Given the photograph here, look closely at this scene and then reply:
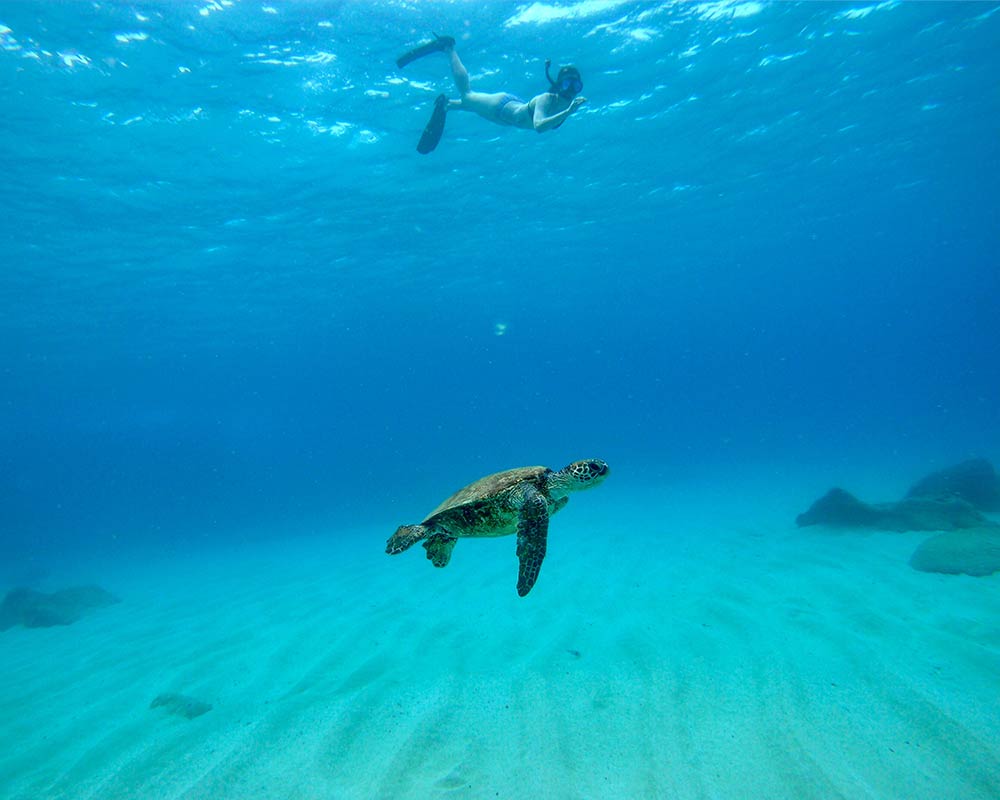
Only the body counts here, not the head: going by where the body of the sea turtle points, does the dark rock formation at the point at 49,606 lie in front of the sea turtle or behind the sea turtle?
behind

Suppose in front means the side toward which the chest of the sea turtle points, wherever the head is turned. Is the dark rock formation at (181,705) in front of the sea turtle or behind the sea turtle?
behind

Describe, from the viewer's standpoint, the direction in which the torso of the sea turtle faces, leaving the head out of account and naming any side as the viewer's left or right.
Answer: facing to the right of the viewer

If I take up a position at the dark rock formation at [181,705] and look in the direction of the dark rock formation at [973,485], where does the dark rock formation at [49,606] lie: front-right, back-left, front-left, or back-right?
back-left

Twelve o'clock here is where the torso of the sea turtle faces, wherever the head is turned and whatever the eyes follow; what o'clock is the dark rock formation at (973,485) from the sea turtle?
The dark rock formation is roughly at 11 o'clock from the sea turtle.

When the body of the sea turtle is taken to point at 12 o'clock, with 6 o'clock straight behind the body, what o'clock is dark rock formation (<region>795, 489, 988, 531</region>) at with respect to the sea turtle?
The dark rock formation is roughly at 11 o'clock from the sea turtle.
